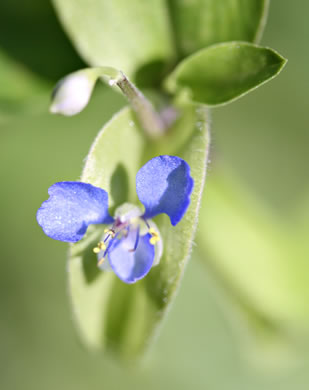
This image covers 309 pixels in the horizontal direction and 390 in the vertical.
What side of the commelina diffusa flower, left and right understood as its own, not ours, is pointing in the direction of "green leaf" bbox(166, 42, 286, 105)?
left

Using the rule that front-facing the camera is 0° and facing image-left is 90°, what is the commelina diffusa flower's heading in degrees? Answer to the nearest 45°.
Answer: approximately 0°

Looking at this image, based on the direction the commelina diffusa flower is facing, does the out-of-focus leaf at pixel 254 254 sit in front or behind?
behind
